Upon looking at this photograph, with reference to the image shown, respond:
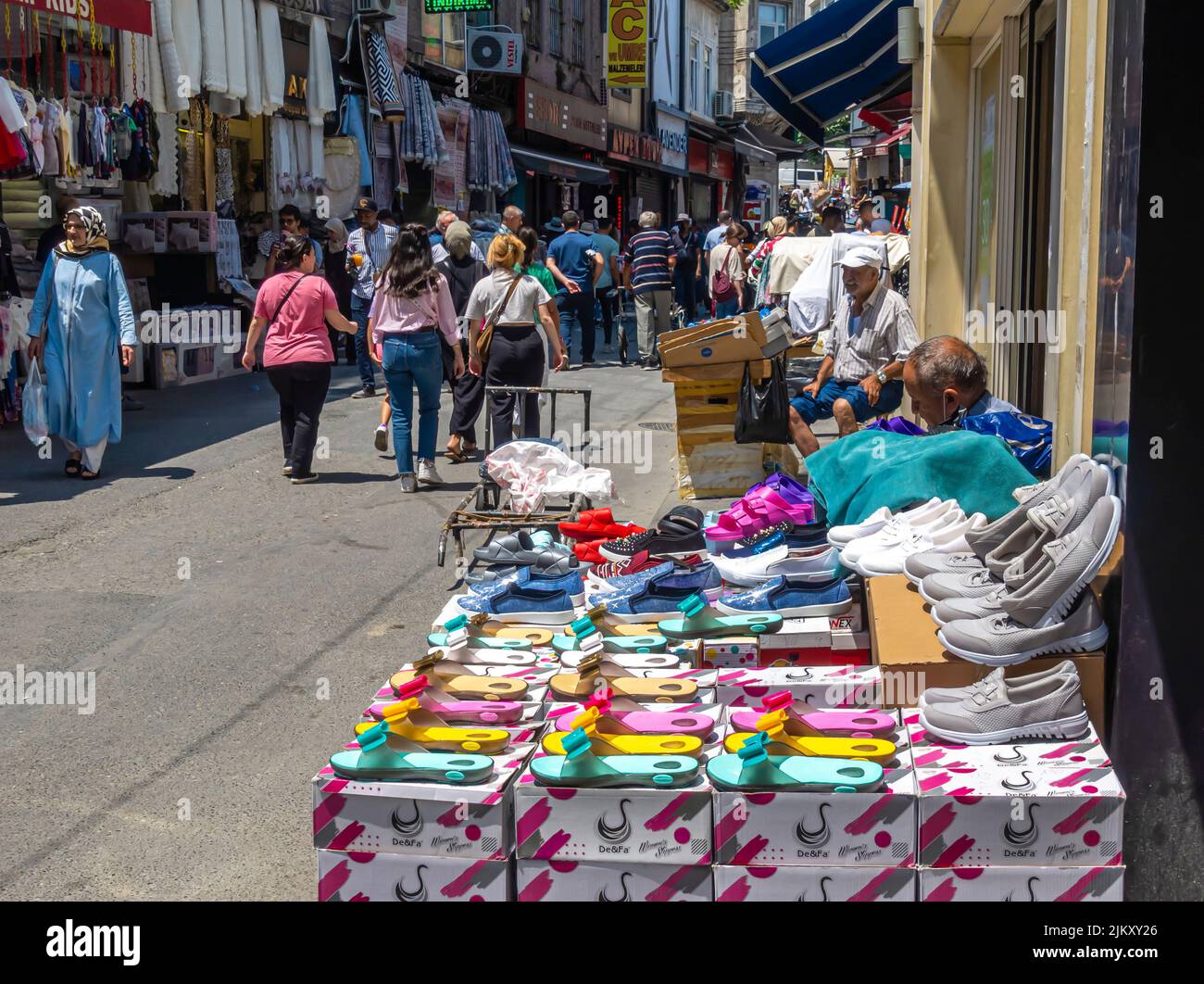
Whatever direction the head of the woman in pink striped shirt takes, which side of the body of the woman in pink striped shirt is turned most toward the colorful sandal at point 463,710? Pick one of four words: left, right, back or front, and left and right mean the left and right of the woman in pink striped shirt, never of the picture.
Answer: back

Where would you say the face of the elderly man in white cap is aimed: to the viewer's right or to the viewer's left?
to the viewer's left

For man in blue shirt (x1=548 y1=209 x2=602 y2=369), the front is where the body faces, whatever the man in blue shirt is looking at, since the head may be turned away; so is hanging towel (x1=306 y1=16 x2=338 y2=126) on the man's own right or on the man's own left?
on the man's own left

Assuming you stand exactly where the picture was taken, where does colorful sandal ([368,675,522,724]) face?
facing to the left of the viewer

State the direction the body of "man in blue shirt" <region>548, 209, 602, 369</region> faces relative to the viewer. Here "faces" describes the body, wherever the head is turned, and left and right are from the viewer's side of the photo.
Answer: facing away from the viewer

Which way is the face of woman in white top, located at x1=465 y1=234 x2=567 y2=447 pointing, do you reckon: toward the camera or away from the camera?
away from the camera

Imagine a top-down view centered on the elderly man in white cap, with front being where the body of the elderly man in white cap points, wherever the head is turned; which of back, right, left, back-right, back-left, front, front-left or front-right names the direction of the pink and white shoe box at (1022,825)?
front-left

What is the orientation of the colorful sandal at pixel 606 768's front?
to the viewer's left

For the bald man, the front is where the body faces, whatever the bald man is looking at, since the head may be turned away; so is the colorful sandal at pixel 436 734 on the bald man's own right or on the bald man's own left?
on the bald man's own left

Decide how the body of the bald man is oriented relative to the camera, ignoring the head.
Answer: to the viewer's left

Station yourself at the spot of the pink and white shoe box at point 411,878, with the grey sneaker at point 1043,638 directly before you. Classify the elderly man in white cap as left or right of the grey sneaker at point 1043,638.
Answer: left

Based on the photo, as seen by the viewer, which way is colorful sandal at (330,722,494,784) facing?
to the viewer's left

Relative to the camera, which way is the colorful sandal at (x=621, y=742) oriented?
to the viewer's left

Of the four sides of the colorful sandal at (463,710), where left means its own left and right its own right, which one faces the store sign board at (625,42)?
right

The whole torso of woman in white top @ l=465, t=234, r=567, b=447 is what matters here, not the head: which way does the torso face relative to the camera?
away from the camera

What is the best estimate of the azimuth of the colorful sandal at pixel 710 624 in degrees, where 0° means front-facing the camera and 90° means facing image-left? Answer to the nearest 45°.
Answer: approximately 90°

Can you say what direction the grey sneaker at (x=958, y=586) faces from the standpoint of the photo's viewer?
facing to the left of the viewer
